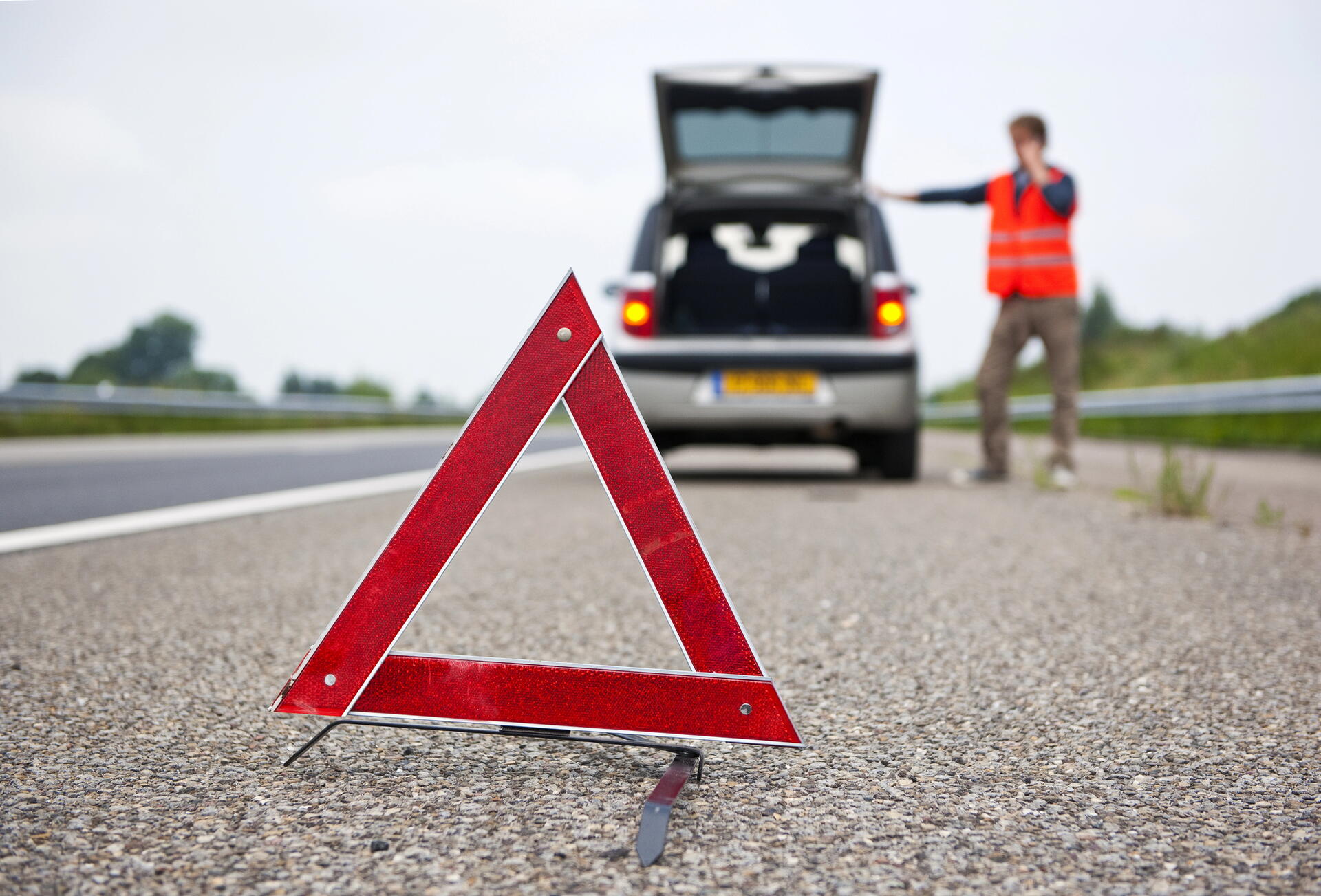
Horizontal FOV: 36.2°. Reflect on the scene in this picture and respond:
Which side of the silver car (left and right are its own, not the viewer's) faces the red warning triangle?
back

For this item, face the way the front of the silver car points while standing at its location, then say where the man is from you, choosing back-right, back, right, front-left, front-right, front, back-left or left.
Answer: right

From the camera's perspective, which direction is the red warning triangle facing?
toward the camera

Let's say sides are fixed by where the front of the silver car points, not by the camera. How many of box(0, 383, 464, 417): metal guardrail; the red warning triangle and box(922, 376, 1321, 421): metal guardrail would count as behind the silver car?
1

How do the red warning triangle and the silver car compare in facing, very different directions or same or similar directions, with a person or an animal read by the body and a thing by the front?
very different directions

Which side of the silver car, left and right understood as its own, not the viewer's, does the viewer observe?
back

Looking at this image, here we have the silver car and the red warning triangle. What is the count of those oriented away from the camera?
1

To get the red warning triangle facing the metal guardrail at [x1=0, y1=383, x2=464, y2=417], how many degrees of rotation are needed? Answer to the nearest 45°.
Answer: approximately 180°

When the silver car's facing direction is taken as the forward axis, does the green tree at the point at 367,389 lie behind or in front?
in front
